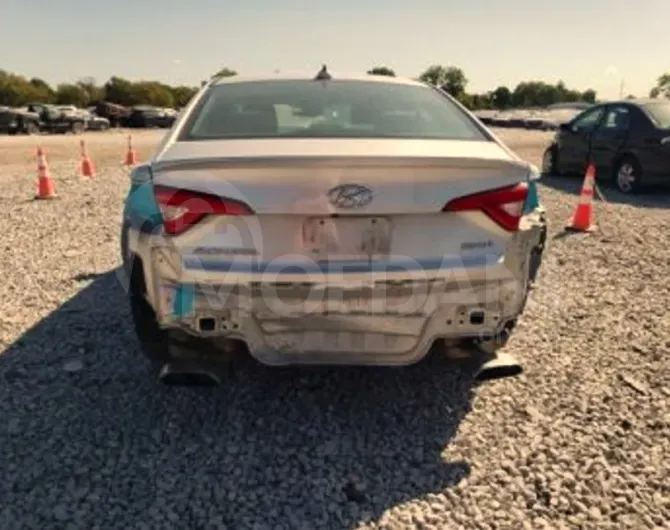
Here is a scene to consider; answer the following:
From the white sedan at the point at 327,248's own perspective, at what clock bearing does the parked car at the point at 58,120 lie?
The parked car is roughly at 11 o'clock from the white sedan.

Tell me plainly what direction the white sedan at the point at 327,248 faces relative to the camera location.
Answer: facing away from the viewer

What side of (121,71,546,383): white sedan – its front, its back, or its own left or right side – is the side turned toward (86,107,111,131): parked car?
front

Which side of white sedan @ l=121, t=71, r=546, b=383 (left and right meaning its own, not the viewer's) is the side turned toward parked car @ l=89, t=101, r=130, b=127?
front

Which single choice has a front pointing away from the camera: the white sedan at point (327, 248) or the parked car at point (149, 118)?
the white sedan

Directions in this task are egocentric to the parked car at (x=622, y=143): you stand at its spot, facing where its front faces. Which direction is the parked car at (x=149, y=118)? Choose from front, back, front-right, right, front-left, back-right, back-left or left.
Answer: front

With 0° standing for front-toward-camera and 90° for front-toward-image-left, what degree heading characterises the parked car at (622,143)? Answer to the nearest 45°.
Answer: approximately 135°
